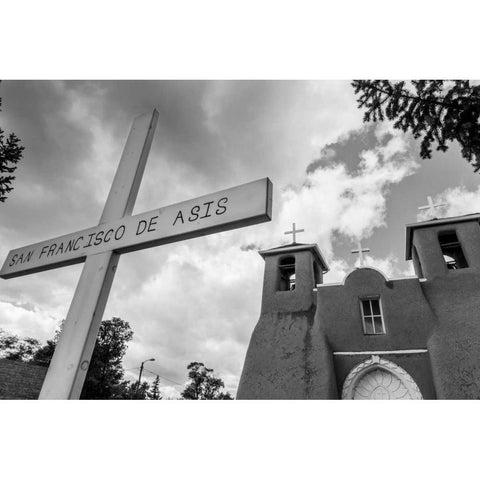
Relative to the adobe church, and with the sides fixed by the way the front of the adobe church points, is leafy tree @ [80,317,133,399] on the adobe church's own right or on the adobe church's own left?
on the adobe church's own right

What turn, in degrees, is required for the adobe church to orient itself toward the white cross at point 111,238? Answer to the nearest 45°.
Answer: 0° — it already faces it

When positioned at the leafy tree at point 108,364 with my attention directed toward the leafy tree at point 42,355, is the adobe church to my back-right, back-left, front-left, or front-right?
back-left

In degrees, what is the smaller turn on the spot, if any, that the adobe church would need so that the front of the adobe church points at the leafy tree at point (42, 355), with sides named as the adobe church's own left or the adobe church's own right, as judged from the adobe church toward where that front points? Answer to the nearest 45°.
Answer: approximately 135° to the adobe church's own right

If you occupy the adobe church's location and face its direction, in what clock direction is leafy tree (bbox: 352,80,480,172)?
The leafy tree is roughly at 12 o'clock from the adobe church.

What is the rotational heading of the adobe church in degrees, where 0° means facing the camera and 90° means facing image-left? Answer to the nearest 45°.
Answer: approximately 0°

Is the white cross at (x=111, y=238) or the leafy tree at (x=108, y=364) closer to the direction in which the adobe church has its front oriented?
the white cross
